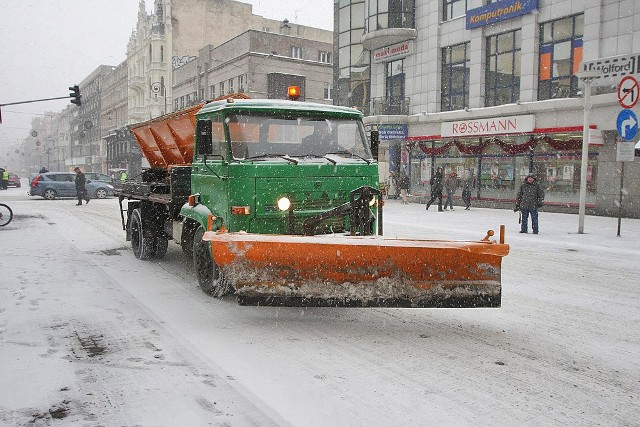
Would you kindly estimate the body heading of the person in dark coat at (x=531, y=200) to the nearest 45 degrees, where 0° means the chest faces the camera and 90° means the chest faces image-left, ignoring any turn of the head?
approximately 0°

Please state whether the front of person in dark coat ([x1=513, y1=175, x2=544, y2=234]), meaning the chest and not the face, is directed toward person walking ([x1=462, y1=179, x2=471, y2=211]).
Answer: no

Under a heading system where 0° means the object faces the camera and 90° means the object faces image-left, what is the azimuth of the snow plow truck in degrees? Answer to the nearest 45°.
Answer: approximately 315°

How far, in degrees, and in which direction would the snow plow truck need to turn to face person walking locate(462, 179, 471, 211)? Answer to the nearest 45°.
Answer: approximately 135° to its left

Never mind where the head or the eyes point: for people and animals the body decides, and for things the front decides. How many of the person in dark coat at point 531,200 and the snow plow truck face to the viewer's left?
0

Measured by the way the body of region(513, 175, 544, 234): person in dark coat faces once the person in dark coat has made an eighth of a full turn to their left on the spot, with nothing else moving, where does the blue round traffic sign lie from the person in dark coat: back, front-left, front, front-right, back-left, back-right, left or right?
front-left

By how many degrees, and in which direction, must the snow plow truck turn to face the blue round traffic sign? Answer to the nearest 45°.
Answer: approximately 90° to its left

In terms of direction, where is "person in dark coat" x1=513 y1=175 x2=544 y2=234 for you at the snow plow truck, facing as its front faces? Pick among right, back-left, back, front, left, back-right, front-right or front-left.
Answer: left

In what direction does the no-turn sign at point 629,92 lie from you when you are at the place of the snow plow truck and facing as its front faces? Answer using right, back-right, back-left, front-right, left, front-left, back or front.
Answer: left
